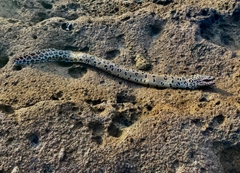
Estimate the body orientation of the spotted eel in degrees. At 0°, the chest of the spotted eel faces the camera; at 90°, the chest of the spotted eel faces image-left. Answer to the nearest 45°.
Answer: approximately 270°
